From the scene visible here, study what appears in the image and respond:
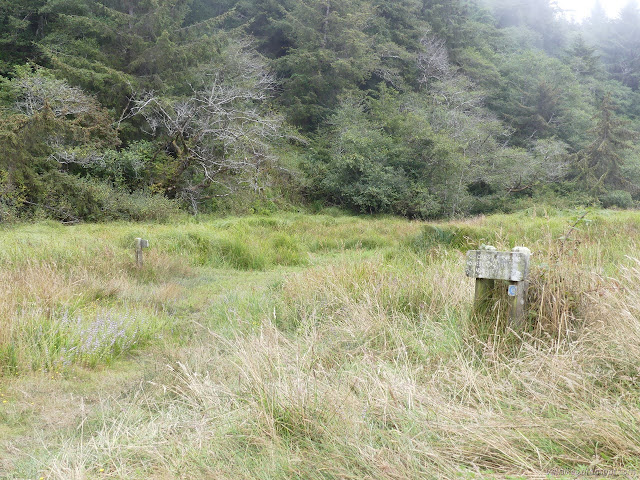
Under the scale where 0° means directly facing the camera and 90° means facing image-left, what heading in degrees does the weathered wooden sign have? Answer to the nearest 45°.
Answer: approximately 45°

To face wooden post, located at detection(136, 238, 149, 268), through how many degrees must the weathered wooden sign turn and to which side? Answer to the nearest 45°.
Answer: approximately 90° to its right

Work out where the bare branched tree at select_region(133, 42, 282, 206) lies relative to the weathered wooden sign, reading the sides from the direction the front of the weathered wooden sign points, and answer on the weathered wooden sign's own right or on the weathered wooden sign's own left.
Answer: on the weathered wooden sign's own right

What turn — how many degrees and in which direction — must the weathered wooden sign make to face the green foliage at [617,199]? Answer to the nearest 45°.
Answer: approximately 135° to its right

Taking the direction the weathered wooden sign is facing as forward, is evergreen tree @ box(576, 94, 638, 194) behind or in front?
behind

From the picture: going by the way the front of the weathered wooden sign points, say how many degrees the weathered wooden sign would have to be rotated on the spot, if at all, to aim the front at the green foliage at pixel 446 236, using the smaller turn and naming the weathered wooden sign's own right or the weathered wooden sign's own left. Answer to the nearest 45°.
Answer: approximately 135° to the weathered wooden sign's own right
